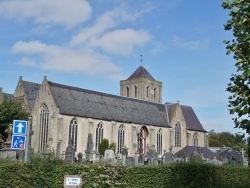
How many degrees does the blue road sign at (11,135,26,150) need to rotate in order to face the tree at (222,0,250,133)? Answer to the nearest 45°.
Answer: approximately 45° to its left

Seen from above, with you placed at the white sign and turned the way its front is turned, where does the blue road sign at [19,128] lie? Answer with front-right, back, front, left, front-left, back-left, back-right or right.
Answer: back-right

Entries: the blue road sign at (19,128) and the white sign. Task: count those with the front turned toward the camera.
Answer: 2

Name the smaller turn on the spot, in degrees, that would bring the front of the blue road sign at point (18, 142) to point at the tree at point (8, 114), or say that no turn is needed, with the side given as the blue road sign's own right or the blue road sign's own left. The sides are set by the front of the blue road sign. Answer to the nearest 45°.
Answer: approximately 180°

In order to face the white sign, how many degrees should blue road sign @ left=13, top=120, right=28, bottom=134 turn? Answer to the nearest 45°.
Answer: approximately 45° to its left

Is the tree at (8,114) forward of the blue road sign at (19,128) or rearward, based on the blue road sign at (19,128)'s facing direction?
rearward

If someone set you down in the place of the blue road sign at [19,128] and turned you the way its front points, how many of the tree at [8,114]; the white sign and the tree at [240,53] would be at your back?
1

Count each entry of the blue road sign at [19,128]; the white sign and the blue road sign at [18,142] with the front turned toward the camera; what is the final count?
3

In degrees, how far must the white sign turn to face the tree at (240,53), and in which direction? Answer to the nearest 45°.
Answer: approximately 45° to its left

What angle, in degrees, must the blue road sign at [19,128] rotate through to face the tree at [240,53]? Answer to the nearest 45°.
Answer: approximately 45° to its left

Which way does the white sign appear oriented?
toward the camera

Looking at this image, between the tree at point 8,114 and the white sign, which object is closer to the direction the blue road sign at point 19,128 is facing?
the white sign

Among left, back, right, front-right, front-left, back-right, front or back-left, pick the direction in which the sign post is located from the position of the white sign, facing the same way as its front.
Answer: back-right
